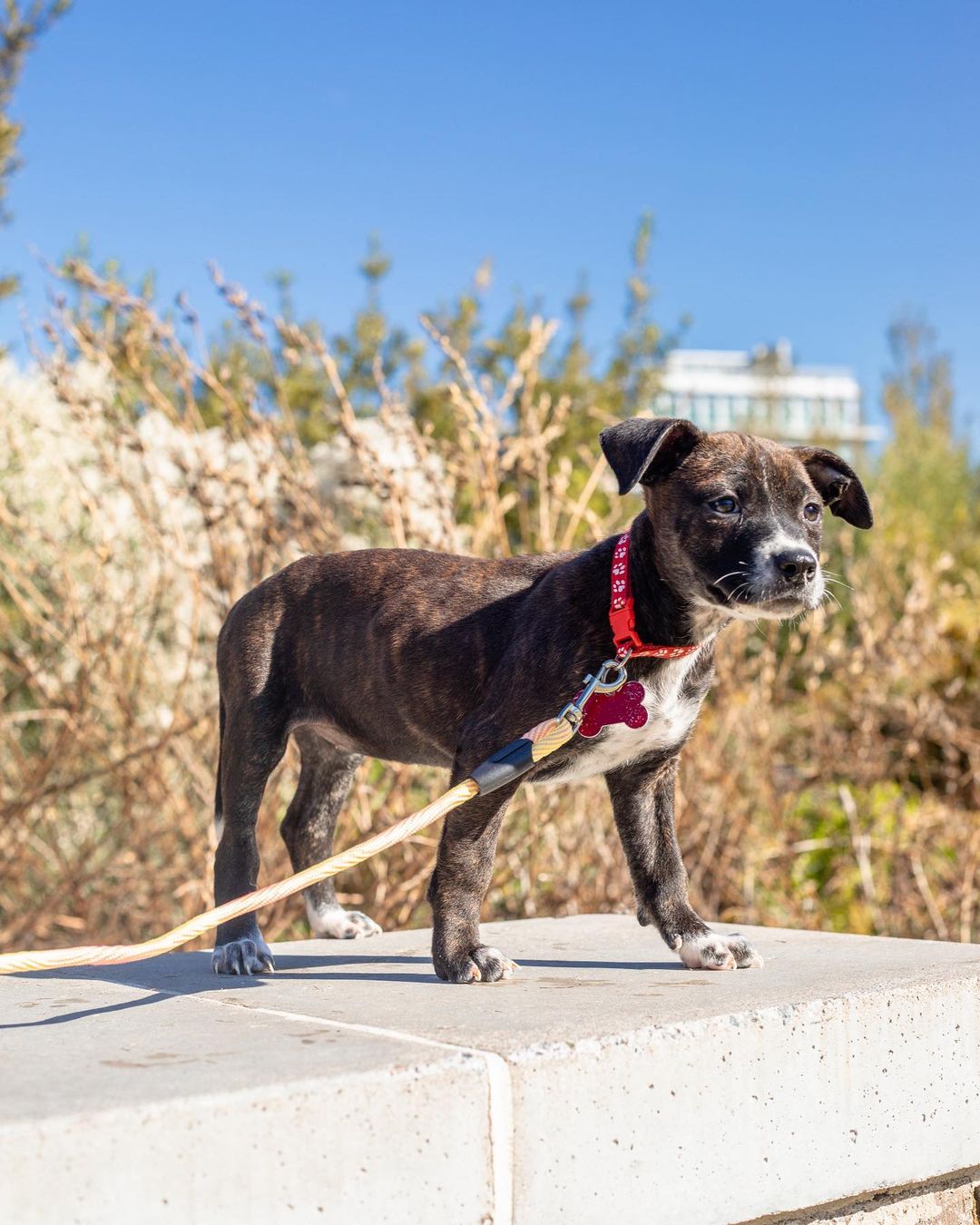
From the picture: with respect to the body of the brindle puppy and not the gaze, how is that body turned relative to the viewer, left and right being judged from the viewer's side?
facing the viewer and to the right of the viewer
